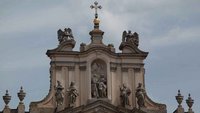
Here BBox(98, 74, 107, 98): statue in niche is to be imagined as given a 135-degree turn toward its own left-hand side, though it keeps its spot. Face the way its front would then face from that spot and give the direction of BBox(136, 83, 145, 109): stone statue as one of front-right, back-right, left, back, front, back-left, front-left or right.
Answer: front-right

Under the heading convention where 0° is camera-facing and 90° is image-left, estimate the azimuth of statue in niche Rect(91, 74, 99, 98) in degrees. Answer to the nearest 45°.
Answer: approximately 0°

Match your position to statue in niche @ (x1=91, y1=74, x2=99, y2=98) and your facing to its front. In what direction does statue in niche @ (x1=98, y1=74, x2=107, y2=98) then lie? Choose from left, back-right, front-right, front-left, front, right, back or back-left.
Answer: left

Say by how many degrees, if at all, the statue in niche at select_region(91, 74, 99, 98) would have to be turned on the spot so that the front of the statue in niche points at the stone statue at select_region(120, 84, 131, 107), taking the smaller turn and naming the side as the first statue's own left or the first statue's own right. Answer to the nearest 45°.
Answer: approximately 90° to the first statue's own left

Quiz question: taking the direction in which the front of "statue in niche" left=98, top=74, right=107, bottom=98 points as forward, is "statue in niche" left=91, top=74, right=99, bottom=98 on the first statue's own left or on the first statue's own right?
on the first statue's own right

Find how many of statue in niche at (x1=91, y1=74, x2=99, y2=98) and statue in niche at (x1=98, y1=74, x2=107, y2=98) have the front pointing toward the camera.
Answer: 2
